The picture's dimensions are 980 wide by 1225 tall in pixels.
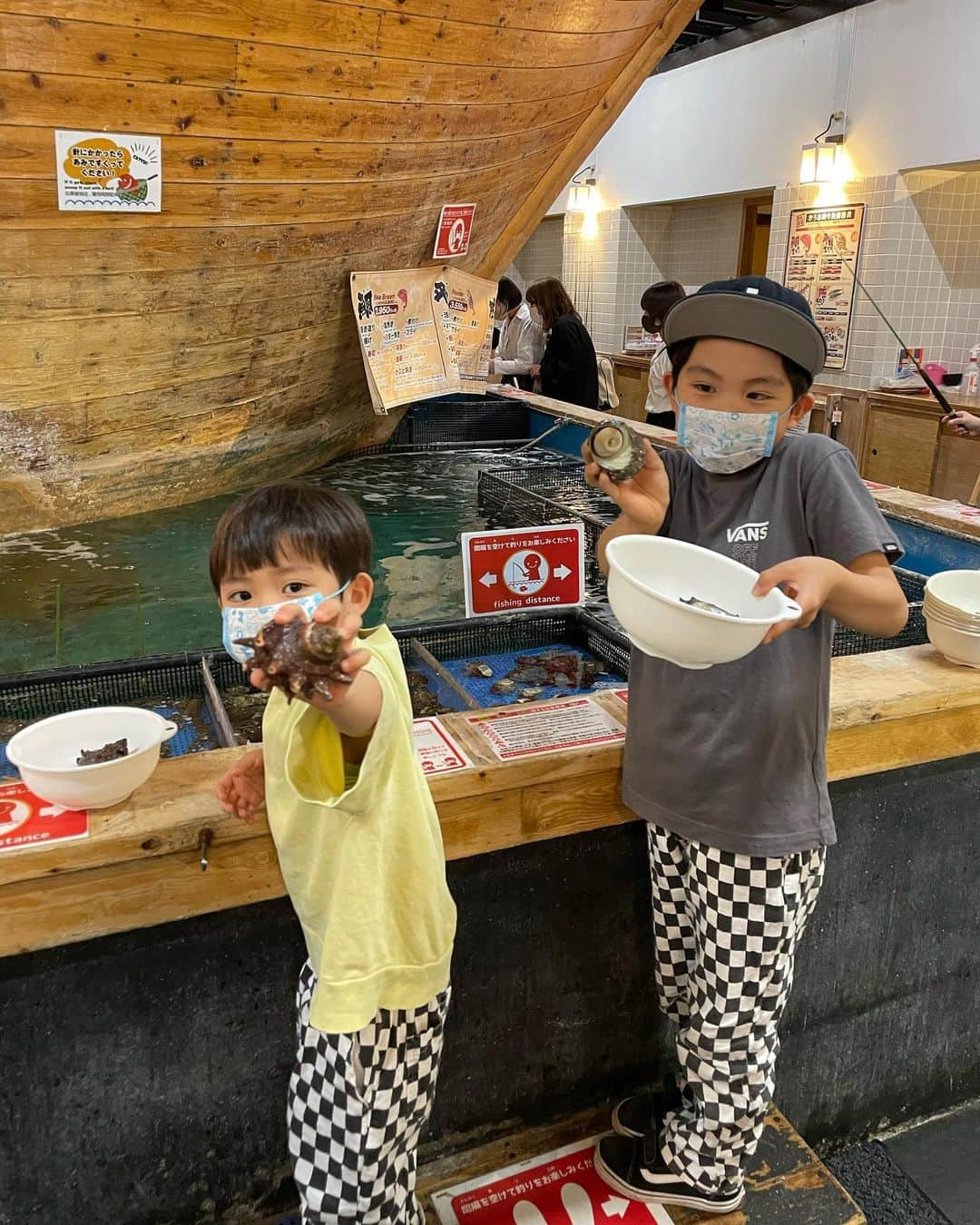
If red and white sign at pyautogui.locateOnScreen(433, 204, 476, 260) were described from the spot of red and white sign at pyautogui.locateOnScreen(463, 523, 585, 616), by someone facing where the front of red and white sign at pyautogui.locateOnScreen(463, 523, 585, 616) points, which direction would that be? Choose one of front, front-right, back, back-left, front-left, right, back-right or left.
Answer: back

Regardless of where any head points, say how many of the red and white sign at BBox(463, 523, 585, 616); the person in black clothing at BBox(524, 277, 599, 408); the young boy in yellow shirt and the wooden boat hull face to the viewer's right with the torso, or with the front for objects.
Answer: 1

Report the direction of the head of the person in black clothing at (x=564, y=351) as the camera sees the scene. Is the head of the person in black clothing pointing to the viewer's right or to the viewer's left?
to the viewer's left

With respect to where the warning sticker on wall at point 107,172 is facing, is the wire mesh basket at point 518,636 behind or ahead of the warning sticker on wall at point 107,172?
ahead

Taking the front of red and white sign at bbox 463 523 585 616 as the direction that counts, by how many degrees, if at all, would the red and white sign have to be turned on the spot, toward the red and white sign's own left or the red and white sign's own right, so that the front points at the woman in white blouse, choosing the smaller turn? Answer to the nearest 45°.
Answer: approximately 180°

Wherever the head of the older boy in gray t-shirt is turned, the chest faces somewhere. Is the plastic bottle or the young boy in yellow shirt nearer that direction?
the young boy in yellow shirt

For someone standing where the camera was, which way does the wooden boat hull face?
facing to the right of the viewer

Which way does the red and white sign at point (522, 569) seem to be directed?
toward the camera

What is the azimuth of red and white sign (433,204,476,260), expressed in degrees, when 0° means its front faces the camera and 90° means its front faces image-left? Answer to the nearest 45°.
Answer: approximately 315°

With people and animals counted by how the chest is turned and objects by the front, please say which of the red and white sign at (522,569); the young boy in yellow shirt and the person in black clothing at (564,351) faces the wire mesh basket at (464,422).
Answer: the person in black clothing

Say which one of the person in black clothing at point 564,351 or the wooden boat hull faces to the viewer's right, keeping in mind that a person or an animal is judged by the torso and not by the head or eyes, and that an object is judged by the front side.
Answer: the wooden boat hull

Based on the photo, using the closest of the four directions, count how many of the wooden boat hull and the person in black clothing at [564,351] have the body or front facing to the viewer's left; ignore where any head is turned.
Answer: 1

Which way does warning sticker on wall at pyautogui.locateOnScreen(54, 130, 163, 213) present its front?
toward the camera

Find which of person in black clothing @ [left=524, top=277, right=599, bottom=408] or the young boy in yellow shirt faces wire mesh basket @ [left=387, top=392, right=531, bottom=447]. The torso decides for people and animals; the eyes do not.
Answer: the person in black clothing
